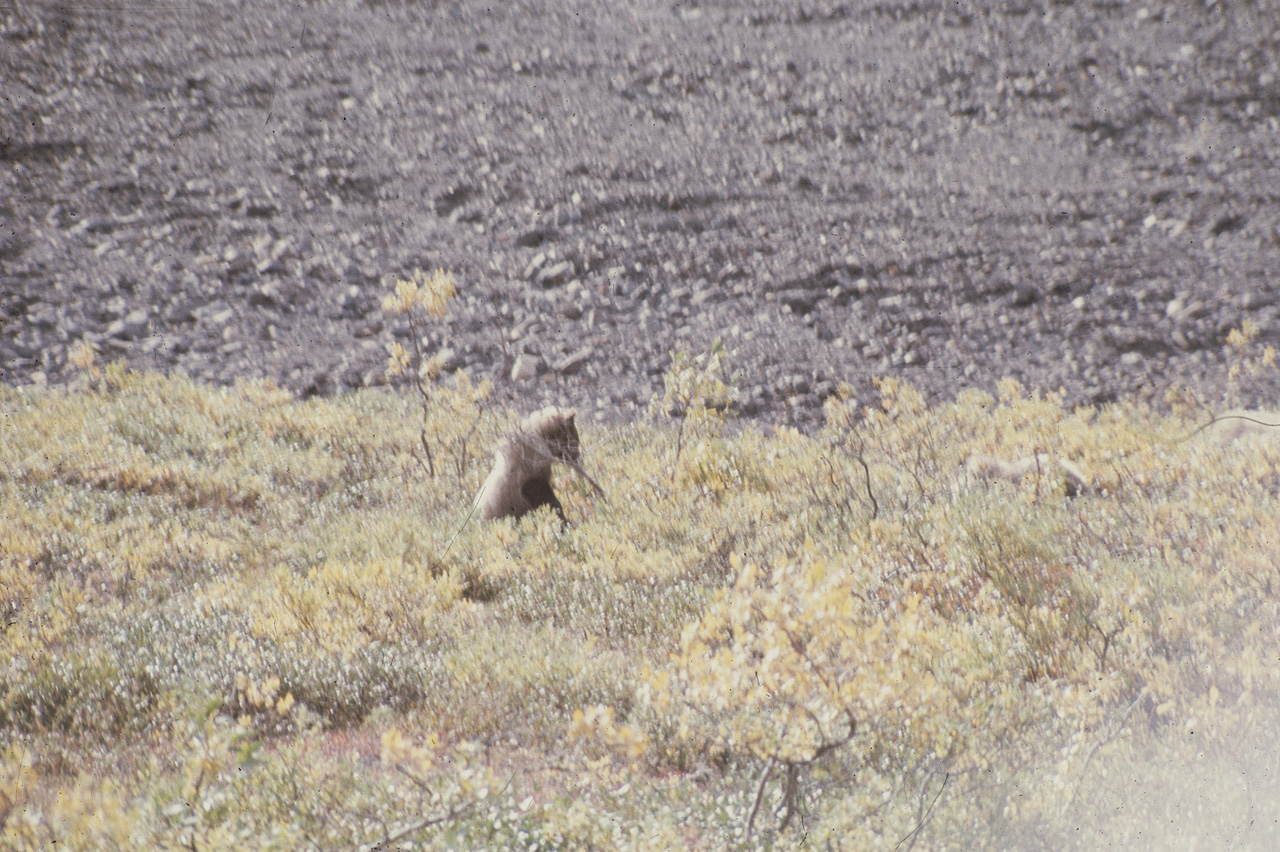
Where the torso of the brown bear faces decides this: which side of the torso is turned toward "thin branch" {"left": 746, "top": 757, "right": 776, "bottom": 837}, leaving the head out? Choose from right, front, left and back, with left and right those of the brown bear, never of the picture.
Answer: right

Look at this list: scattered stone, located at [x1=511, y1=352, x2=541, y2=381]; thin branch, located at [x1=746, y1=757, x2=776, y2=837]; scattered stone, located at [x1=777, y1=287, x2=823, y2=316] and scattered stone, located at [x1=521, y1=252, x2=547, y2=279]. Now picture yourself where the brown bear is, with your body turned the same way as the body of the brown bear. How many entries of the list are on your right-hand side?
1

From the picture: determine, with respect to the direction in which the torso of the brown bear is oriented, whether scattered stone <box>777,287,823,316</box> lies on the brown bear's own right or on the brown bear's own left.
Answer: on the brown bear's own left

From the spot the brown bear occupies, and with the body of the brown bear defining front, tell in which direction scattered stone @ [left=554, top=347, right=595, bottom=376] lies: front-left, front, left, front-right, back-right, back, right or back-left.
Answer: left

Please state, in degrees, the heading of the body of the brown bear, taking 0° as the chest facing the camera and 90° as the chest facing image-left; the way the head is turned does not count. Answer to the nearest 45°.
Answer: approximately 270°

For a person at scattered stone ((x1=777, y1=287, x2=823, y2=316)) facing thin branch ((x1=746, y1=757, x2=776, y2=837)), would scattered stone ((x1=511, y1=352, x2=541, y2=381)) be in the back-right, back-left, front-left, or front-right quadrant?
front-right

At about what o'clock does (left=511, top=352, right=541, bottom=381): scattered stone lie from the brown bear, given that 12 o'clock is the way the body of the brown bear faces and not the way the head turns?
The scattered stone is roughly at 9 o'clock from the brown bear.

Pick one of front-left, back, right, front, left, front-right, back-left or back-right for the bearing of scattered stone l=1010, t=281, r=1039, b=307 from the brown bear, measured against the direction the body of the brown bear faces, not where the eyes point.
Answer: front-left

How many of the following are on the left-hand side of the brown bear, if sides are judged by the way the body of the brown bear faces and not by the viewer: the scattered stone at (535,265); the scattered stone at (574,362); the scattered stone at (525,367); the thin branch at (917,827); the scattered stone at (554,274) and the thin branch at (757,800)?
4

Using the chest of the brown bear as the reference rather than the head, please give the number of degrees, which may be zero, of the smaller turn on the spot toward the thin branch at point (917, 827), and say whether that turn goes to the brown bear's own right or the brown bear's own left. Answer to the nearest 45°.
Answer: approximately 90° to the brown bear's own right

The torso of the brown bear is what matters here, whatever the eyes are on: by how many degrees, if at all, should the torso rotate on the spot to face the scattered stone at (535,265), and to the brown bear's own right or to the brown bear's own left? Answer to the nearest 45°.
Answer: approximately 90° to the brown bear's own left

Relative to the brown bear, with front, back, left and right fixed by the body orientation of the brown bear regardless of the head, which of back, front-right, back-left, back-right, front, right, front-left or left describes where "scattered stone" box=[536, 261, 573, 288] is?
left
